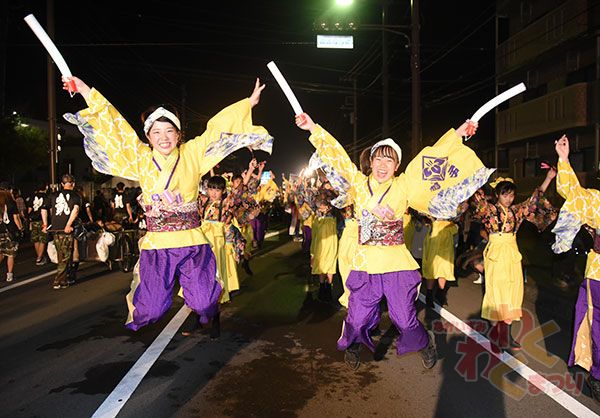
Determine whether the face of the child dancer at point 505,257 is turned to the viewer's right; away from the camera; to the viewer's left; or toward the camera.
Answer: toward the camera

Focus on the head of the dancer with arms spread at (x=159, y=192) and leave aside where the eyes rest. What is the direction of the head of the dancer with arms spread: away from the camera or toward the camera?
toward the camera

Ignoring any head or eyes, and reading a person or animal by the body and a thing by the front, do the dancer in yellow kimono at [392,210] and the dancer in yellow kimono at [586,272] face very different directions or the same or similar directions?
same or similar directions

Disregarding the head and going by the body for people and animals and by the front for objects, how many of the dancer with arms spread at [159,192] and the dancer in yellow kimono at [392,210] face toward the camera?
2

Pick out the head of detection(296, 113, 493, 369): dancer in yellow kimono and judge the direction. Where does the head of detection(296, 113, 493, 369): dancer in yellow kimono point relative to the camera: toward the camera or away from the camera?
toward the camera

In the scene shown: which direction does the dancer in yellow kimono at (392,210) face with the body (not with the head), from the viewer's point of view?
toward the camera

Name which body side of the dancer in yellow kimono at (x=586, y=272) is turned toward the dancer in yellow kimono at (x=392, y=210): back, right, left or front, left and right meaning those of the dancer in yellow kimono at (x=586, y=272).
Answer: right

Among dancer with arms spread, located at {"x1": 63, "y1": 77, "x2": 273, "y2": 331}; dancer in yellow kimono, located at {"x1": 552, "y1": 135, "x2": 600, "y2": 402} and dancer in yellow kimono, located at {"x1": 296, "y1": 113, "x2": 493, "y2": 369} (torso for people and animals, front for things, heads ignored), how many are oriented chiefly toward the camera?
3

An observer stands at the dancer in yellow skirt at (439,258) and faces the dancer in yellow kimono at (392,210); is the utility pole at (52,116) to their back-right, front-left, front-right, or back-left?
back-right

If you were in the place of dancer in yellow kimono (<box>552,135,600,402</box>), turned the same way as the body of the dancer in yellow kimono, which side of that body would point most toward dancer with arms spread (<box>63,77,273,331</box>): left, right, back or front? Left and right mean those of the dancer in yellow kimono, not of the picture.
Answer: right

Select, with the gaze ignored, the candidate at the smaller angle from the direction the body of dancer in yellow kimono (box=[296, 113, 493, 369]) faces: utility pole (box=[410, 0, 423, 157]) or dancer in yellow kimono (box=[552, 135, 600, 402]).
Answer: the dancer in yellow kimono

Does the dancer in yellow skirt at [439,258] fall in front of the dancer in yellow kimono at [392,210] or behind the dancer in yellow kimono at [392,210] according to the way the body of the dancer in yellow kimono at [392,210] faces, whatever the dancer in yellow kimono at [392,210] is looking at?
behind

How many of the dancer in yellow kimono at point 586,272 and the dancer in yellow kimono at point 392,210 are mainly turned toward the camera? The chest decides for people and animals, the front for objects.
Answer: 2

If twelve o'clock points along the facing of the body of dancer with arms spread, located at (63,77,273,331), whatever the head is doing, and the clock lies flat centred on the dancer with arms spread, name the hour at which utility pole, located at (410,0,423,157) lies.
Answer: The utility pole is roughly at 7 o'clock from the dancer with arms spread.

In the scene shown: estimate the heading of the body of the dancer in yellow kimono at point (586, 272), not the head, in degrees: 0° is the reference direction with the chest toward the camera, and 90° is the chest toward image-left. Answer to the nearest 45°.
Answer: approximately 0°
